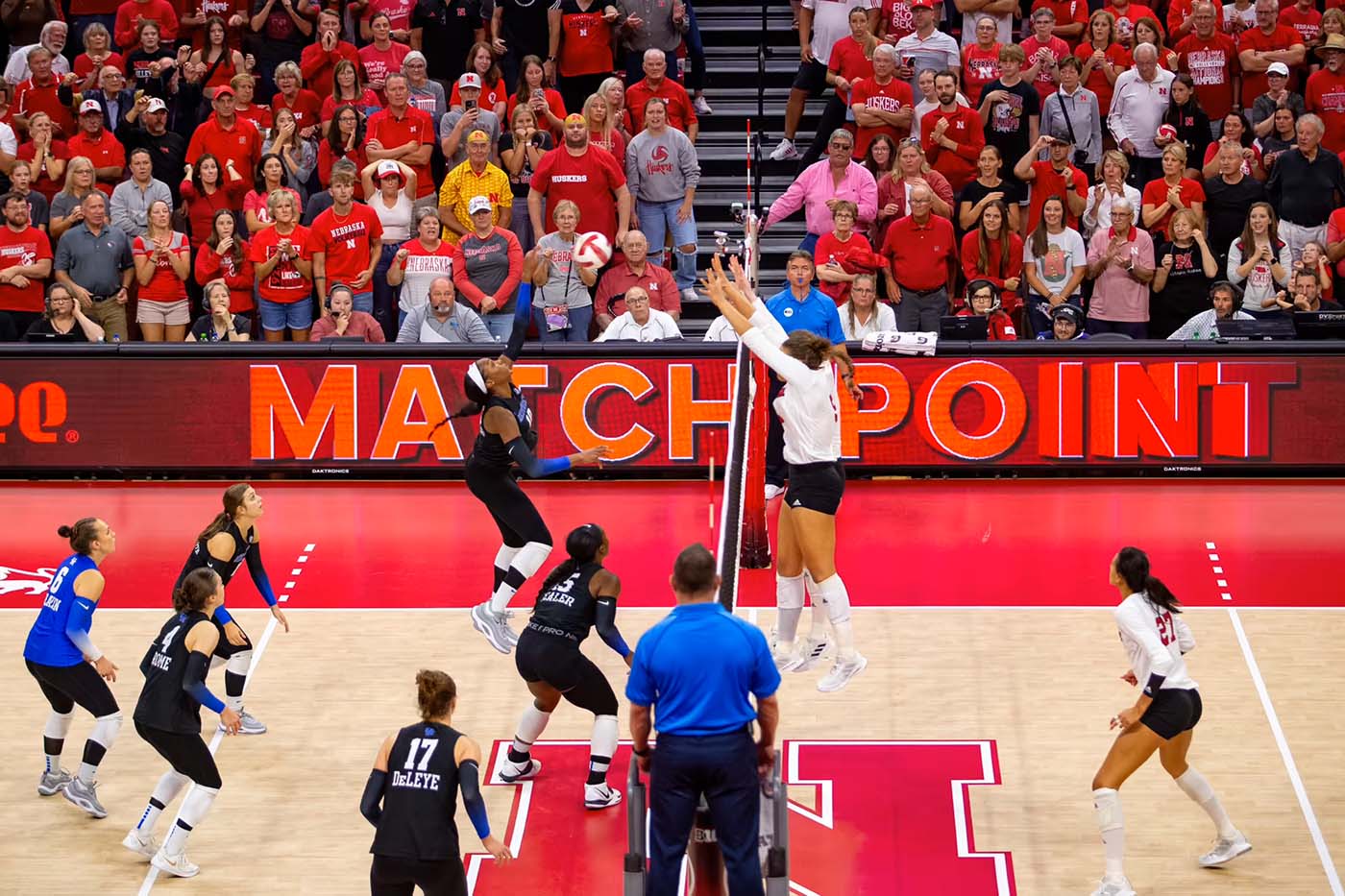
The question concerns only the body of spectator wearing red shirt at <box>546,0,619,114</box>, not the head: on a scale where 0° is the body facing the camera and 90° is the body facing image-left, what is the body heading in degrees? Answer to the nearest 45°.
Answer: approximately 0°

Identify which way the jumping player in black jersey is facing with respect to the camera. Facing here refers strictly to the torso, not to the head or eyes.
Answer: to the viewer's right

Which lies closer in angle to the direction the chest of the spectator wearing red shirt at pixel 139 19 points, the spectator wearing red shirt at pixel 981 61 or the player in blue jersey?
the player in blue jersey

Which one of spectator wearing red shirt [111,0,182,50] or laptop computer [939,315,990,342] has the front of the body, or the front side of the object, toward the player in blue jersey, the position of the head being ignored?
the spectator wearing red shirt

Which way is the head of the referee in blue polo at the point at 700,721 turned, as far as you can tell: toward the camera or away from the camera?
away from the camera

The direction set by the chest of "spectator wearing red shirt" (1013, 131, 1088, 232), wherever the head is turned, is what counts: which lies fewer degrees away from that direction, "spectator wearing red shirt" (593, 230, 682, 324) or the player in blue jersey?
the player in blue jersey

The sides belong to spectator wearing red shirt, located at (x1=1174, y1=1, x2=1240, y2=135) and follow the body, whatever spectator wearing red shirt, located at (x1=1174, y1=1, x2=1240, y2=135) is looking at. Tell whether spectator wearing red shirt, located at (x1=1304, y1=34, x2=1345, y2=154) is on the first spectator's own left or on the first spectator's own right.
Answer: on the first spectator's own left

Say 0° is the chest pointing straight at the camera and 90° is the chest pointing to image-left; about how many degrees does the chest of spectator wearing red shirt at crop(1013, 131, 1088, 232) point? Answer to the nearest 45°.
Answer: approximately 0°

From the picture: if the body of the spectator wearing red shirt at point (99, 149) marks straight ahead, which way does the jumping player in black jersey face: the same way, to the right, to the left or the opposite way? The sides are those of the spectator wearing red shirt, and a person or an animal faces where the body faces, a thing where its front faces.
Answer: to the left

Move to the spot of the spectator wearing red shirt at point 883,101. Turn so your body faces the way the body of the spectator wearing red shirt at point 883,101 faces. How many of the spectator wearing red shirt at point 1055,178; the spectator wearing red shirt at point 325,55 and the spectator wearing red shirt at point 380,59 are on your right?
2
